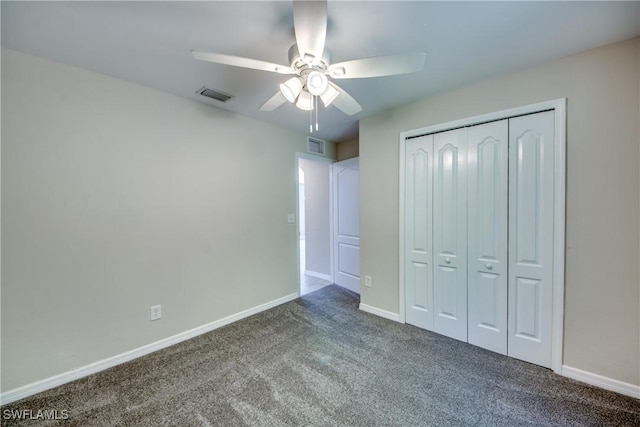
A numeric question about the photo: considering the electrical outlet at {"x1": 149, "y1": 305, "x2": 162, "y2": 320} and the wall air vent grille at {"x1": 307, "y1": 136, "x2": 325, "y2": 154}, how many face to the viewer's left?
0

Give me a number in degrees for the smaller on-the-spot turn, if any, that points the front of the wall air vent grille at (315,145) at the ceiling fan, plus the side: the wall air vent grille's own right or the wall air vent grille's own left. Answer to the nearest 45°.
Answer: approximately 45° to the wall air vent grille's own right

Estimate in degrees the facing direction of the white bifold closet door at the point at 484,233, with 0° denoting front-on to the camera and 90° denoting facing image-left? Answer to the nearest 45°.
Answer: approximately 45°

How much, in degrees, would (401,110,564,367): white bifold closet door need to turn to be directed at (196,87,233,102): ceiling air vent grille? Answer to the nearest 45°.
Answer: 0° — it already faces it

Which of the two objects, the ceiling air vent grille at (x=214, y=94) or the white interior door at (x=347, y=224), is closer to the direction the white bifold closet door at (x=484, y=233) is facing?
the ceiling air vent grille

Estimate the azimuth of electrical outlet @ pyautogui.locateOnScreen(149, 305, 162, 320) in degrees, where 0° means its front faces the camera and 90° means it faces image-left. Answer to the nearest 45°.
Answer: approximately 315°

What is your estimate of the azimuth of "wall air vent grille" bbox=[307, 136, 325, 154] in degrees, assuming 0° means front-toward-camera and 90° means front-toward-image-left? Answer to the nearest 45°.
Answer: approximately 315°

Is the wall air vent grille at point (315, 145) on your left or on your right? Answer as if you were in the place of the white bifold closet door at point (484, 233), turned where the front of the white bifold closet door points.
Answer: on your right

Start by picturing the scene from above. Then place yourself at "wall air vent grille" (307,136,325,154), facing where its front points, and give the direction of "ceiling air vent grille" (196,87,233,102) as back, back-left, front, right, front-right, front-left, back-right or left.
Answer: right

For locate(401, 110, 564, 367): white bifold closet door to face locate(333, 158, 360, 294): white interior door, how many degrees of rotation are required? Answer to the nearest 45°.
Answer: approximately 90° to its right

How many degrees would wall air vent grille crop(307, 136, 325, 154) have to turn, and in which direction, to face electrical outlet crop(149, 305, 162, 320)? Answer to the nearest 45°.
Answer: approximately 90° to its right
